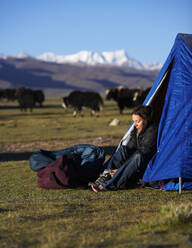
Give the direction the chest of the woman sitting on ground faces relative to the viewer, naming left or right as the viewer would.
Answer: facing the viewer and to the left of the viewer

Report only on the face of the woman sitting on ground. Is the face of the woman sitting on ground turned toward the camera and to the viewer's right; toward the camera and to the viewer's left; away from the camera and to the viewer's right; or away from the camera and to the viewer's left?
toward the camera and to the viewer's left
